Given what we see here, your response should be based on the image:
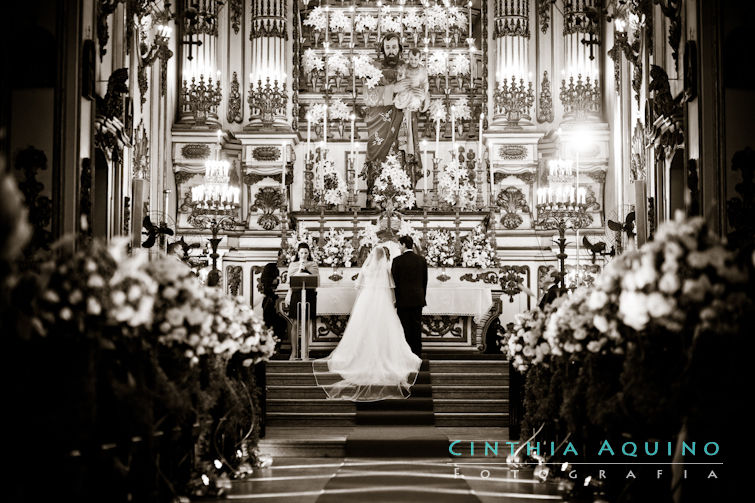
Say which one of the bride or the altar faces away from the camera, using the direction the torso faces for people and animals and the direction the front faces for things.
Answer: the bride

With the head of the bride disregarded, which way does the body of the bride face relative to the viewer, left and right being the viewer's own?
facing away from the viewer

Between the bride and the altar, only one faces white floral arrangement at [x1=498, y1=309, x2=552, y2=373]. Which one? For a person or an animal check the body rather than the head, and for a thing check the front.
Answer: the altar

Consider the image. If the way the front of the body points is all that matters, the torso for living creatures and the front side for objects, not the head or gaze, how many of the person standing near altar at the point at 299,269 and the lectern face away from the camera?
0

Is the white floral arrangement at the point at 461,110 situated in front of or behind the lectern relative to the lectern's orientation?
behind

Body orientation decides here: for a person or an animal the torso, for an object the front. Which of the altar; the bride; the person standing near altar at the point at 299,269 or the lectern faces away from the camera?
the bride

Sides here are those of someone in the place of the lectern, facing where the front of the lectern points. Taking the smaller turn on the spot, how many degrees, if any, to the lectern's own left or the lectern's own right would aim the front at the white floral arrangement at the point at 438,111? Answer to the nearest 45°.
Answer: approximately 135° to the lectern's own left

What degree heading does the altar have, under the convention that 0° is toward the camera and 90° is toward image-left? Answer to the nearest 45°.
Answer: approximately 0°

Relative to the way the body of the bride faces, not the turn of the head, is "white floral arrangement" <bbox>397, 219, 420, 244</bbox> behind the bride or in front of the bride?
in front
